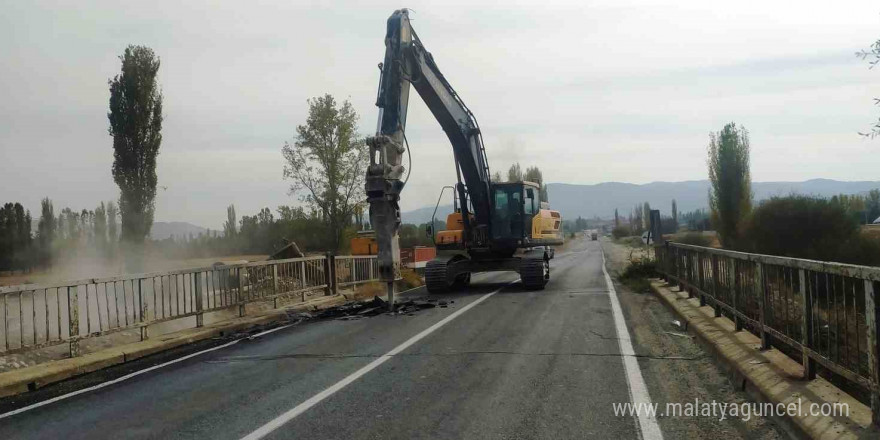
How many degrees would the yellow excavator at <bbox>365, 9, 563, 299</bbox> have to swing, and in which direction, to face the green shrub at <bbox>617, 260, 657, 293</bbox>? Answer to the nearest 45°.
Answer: approximately 135° to its left

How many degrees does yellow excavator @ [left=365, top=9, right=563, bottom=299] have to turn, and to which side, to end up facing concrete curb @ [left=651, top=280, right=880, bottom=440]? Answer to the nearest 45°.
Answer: approximately 45° to its left

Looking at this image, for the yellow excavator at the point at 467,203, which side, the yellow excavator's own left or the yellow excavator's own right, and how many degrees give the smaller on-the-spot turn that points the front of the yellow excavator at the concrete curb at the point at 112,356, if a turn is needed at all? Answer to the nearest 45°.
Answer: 0° — it already faces it

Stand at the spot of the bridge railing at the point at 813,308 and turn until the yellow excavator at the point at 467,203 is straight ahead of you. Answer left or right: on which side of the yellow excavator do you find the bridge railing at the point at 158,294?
left

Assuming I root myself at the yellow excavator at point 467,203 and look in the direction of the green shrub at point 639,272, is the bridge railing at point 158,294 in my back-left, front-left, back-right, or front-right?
back-right

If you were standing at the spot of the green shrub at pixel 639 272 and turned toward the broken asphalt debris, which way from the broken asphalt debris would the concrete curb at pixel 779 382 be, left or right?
left

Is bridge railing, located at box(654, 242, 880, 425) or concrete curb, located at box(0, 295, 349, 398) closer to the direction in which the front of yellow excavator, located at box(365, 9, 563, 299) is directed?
the concrete curb

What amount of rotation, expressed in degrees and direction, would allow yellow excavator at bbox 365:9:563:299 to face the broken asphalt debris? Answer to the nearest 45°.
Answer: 0° — it already faces it

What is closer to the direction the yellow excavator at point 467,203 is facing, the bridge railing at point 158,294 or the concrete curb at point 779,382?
the bridge railing

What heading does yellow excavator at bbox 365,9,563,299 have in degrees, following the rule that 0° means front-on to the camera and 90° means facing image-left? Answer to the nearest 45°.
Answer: approximately 45°
